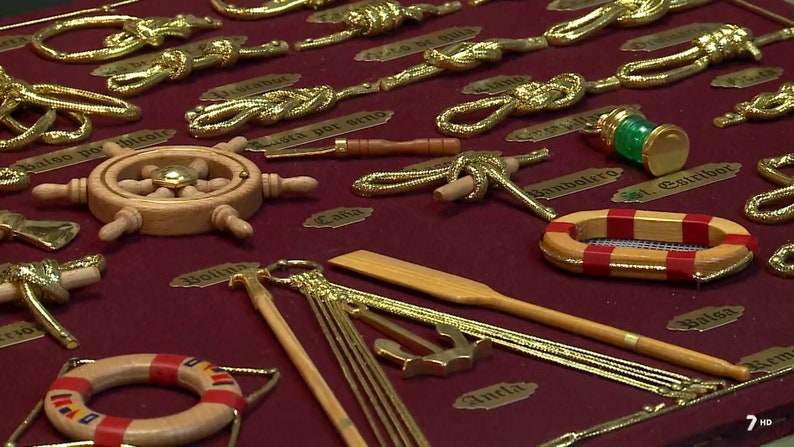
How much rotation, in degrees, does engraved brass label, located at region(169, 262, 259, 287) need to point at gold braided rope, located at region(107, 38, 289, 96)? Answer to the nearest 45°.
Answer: approximately 135° to its left

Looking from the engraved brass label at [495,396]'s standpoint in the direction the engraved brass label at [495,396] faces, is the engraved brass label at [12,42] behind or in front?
behind

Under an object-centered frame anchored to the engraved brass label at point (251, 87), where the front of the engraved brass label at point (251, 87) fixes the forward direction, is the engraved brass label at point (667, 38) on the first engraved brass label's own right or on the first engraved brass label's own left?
on the first engraved brass label's own left

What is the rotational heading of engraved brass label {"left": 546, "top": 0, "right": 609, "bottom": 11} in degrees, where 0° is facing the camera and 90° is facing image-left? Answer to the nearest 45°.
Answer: approximately 0°

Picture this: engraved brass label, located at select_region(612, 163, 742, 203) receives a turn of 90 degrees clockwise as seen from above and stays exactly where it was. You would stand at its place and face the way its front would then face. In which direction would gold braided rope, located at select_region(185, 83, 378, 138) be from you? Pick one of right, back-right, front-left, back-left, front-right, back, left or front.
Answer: front-right

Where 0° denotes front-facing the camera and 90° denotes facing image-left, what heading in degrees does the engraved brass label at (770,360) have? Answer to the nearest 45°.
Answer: approximately 315°

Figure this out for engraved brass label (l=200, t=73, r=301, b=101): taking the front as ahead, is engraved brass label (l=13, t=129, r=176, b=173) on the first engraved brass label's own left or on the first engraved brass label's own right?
on the first engraved brass label's own right
